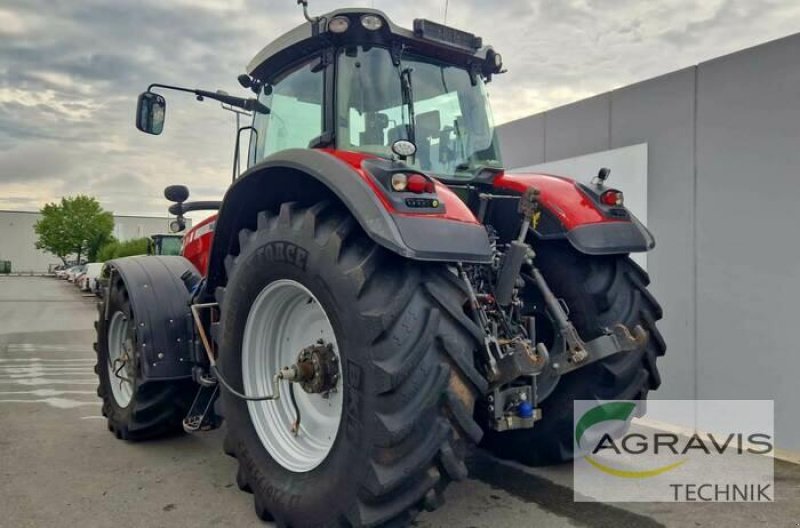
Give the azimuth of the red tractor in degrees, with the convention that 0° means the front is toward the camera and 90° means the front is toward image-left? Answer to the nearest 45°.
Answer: approximately 135°
